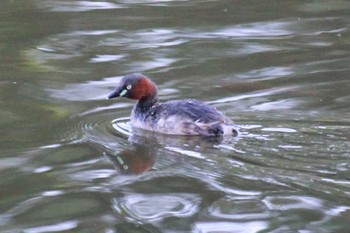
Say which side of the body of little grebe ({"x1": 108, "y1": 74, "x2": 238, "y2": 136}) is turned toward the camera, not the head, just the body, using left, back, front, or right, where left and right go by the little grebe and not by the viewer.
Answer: left
